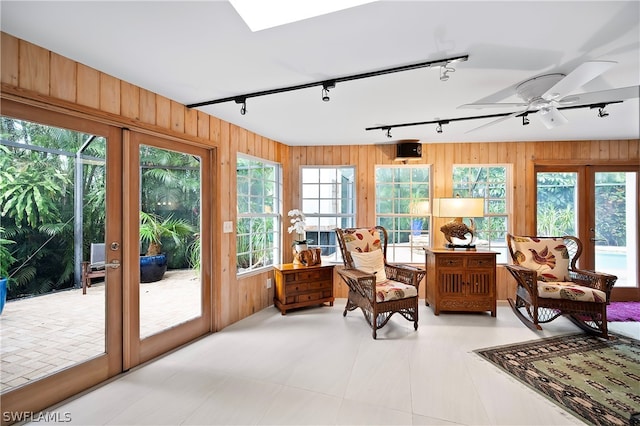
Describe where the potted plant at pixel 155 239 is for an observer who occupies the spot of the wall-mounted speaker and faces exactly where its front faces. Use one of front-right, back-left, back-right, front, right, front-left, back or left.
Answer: front-right

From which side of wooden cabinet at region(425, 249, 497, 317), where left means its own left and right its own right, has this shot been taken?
front

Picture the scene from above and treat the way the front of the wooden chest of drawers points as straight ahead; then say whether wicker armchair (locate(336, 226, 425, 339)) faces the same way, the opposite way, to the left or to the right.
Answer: the same way

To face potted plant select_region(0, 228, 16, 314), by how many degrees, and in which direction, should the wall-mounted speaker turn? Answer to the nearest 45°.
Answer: approximately 45° to its right

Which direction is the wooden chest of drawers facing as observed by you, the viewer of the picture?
facing the viewer and to the right of the viewer

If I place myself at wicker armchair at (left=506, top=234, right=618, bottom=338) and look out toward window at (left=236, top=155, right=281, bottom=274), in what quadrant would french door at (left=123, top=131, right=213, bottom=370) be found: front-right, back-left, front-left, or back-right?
front-left

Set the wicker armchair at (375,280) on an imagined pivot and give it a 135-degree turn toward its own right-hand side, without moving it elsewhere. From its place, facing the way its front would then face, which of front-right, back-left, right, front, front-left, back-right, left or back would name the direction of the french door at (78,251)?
front-left

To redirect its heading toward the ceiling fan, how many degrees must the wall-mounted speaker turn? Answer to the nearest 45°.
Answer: approximately 45° to its left

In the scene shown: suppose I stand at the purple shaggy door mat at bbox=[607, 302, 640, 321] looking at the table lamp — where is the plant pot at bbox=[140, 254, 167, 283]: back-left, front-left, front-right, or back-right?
front-right

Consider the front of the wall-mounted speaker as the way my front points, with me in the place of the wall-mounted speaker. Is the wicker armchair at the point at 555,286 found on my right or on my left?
on my left

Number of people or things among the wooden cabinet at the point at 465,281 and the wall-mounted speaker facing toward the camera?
2

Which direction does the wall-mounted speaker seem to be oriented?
toward the camera

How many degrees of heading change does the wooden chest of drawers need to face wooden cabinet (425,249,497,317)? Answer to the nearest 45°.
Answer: approximately 45° to its left

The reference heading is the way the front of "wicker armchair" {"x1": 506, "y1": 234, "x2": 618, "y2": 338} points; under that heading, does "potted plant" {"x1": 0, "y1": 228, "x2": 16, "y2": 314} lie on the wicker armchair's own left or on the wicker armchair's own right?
on the wicker armchair's own right

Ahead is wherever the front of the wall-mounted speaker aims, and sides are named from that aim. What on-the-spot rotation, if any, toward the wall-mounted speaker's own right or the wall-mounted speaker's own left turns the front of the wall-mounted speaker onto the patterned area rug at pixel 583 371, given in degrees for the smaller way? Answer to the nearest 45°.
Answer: approximately 45° to the wall-mounted speaker's own left

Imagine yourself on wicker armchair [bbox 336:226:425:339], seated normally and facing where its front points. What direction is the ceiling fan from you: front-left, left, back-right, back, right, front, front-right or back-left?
front
